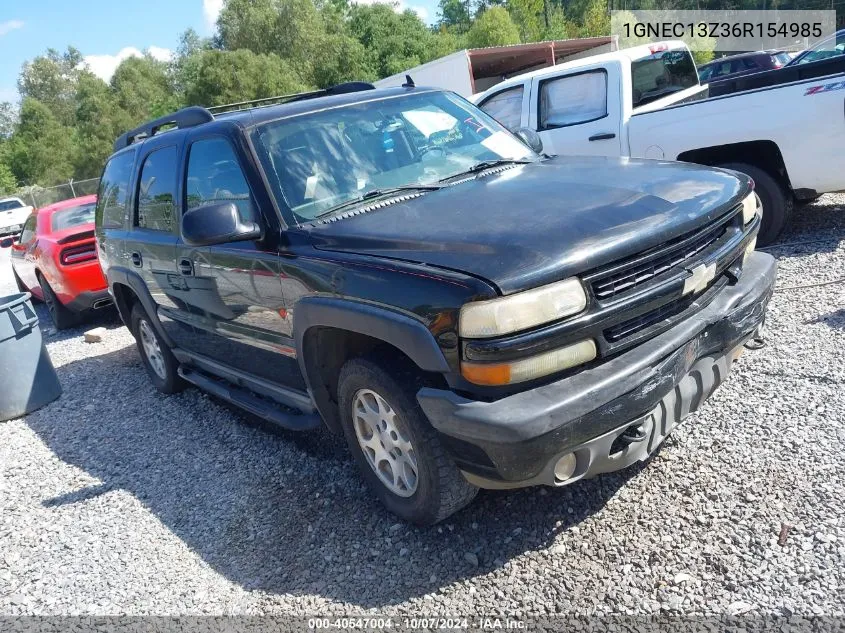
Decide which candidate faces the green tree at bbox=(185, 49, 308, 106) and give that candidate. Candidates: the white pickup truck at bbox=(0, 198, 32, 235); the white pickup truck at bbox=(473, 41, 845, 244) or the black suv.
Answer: the white pickup truck at bbox=(473, 41, 845, 244)

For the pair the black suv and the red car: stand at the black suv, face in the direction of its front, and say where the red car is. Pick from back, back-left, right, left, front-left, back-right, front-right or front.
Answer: back

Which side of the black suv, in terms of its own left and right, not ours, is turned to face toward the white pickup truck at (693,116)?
left

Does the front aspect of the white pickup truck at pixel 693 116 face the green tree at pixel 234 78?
yes

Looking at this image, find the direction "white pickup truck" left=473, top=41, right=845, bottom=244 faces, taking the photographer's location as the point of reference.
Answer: facing away from the viewer and to the left of the viewer

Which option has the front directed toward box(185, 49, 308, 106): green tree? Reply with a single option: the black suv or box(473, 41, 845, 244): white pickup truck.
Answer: the white pickup truck

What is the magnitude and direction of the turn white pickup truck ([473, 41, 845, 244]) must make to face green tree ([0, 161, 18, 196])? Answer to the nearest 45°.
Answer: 0° — it already faces it

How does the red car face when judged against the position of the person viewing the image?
facing away from the viewer and to the left of the viewer

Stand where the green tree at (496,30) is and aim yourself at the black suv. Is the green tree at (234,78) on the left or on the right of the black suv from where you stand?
right

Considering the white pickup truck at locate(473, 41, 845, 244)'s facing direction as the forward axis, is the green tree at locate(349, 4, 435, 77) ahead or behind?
ahead

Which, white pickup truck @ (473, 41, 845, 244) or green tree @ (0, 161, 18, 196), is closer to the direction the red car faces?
the green tree

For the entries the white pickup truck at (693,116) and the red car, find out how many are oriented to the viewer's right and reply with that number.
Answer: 0
